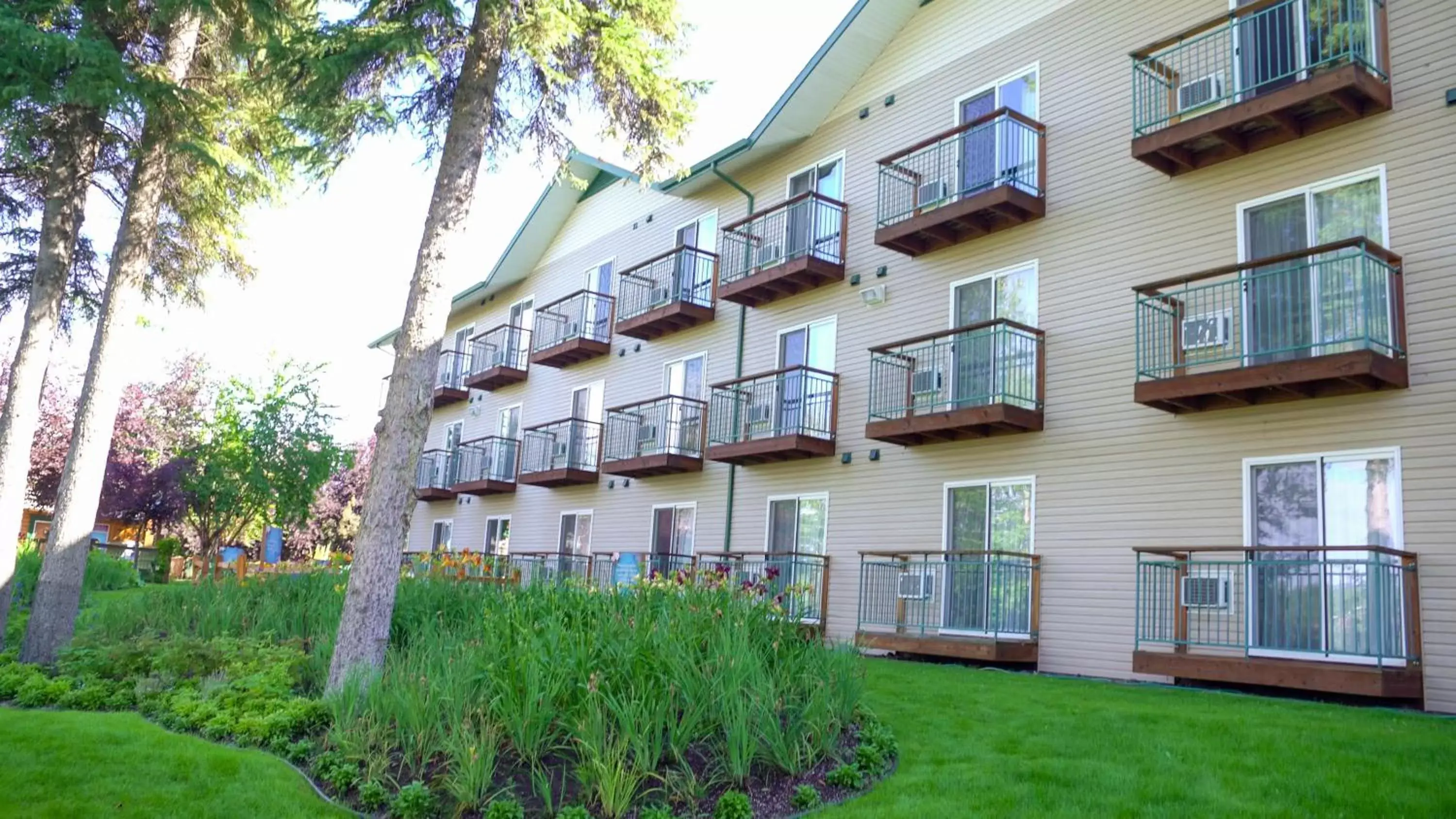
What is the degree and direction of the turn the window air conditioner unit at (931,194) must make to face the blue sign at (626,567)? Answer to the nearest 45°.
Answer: approximately 90° to its right

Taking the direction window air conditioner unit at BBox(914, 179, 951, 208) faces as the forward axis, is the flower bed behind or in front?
in front

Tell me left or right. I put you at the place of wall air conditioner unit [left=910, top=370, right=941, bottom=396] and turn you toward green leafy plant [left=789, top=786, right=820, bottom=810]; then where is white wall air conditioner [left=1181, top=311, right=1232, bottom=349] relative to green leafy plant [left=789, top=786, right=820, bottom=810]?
left

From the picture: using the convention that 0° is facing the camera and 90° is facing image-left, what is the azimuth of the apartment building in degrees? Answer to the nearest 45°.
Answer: approximately 45°

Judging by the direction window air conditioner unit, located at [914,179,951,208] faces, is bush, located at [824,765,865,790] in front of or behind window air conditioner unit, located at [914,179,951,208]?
in front

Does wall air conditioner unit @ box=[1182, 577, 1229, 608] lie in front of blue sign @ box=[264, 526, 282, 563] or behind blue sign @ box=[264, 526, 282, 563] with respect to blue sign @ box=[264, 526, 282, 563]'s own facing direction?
in front

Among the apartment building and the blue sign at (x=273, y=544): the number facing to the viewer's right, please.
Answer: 0

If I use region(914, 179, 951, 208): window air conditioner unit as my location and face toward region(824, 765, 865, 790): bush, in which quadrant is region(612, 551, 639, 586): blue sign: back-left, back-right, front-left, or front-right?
back-right

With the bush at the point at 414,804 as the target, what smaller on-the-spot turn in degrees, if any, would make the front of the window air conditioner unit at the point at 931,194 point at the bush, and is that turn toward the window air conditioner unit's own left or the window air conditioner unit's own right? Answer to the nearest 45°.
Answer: approximately 45° to the window air conditioner unit's own left

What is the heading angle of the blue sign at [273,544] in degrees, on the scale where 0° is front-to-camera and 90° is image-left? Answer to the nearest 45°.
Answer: approximately 0°
